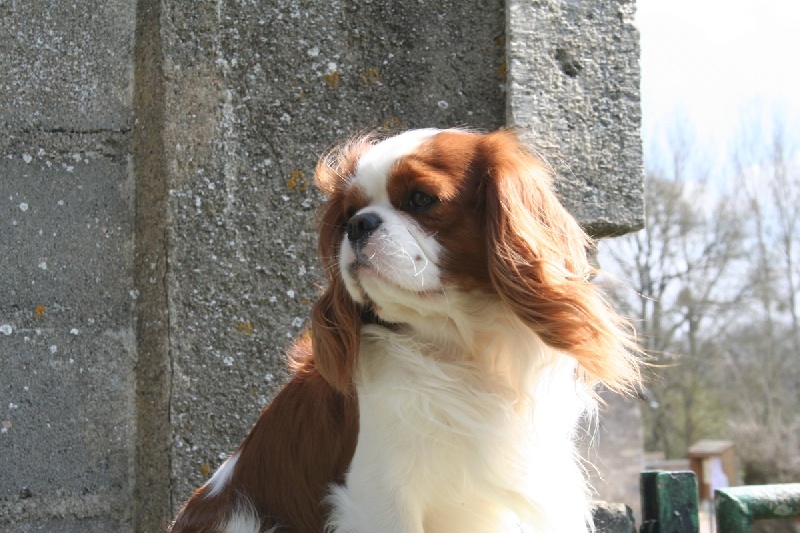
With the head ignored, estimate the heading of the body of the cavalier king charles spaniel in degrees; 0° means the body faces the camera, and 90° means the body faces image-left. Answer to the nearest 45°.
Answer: approximately 315°

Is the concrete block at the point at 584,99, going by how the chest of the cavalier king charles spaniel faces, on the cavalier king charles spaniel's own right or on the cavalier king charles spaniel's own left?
on the cavalier king charles spaniel's own left

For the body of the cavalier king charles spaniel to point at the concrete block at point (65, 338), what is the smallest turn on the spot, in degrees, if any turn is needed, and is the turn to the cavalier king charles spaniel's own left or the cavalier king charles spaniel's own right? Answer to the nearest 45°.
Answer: approximately 180°

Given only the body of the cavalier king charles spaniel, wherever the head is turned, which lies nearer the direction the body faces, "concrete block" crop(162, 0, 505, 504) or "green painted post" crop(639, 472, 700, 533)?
the green painted post

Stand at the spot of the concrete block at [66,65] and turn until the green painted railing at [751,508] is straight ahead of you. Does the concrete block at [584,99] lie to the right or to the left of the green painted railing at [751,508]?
right

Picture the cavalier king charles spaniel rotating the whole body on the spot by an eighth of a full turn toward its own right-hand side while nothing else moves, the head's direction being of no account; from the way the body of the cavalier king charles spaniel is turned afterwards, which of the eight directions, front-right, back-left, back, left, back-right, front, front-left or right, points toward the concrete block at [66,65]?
back-right

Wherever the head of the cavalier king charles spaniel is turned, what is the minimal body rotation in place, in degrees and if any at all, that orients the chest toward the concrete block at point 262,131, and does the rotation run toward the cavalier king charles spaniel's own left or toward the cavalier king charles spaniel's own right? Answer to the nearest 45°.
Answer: approximately 180°
